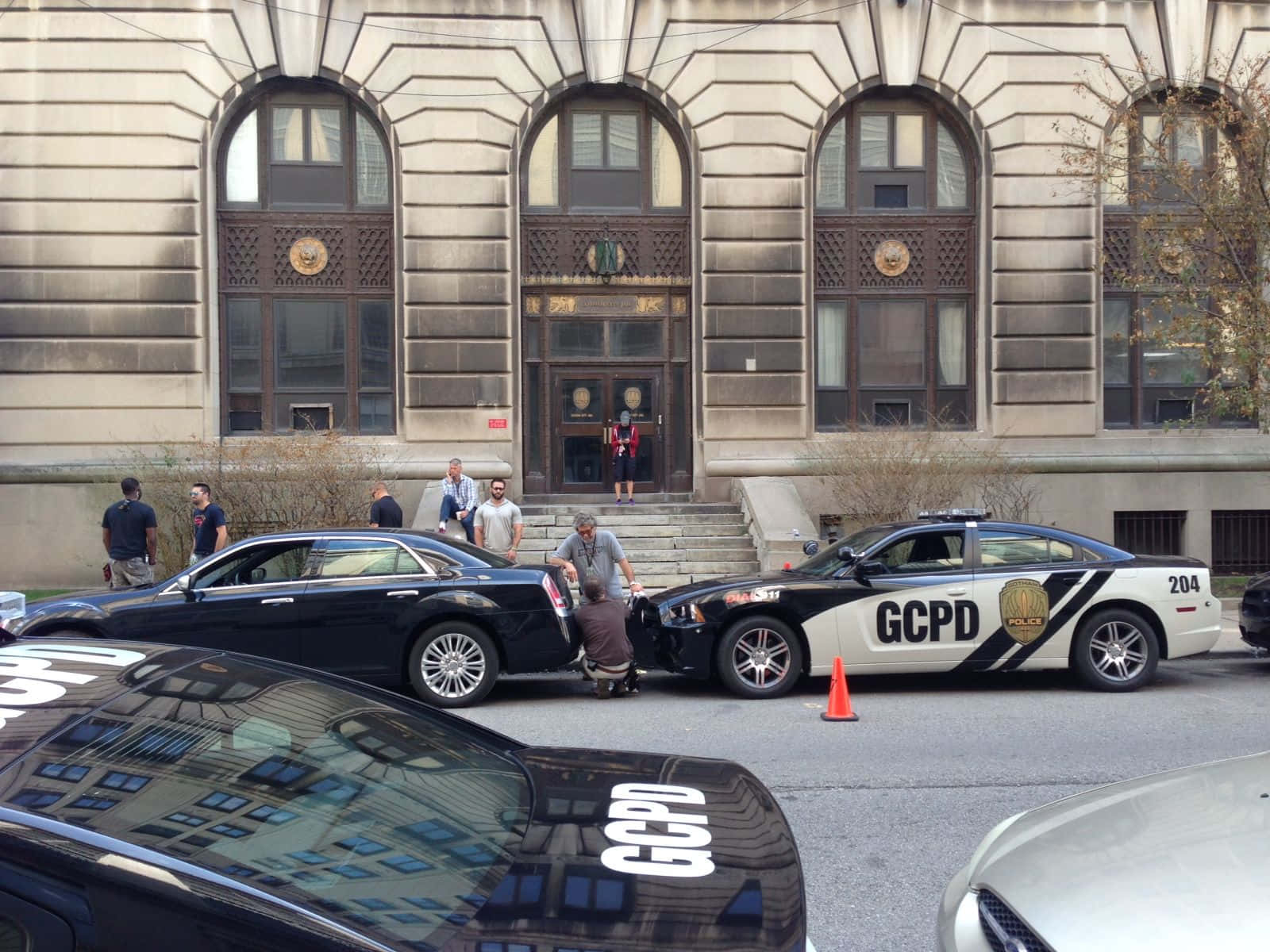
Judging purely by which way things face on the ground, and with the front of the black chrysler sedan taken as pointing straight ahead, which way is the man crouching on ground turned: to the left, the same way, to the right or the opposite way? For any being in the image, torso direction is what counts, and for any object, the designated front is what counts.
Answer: to the right

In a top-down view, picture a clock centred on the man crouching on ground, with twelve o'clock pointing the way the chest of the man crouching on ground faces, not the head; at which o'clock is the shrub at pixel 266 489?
The shrub is roughly at 11 o'clock from the man crouching on ground.

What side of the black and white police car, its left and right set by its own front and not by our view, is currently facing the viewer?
left

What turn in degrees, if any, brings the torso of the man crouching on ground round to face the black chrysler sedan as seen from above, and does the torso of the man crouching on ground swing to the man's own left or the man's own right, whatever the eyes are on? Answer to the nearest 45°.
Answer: approximately 90° to the man's own left

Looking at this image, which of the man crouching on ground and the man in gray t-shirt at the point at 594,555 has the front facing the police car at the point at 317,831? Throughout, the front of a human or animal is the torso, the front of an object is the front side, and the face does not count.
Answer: the man in gray t-shirt

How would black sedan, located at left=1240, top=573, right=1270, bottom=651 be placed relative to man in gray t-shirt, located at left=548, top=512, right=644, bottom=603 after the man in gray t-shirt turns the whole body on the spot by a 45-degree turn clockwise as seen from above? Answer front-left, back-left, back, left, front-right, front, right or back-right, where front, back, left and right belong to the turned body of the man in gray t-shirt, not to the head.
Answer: back-left

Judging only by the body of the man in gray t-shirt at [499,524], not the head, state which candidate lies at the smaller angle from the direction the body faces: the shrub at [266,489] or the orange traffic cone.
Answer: the orange traffic cone

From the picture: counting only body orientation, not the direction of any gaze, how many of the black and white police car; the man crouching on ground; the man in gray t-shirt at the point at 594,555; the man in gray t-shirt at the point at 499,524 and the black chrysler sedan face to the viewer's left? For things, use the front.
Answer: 2

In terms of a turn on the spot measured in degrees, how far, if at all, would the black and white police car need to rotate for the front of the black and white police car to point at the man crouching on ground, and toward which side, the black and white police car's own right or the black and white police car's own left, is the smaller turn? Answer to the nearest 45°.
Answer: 0° — it already faces them

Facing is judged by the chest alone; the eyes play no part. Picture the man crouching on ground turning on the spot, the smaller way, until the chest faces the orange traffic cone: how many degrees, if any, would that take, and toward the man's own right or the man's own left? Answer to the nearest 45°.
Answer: approximately 135° to the man's own right

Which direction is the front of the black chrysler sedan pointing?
to the viewer's left

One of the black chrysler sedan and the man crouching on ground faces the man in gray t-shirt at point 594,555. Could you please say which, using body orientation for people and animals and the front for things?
the man crouching on ground

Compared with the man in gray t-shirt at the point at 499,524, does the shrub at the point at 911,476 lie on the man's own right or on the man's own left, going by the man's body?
on the man's own left

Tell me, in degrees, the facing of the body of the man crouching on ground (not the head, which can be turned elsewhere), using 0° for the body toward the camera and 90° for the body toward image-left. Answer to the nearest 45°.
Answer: approximately 180°

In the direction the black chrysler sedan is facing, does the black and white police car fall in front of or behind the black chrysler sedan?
behind

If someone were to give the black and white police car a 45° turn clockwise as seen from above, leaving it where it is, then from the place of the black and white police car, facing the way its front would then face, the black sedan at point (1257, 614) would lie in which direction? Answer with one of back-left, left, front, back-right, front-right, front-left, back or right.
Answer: right

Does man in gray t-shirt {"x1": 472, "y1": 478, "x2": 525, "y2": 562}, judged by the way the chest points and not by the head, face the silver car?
yes

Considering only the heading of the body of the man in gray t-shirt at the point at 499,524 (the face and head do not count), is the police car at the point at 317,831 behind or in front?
in front

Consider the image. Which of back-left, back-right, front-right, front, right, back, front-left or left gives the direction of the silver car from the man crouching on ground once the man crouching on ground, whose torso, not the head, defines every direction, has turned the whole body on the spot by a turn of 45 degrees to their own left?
back-left
